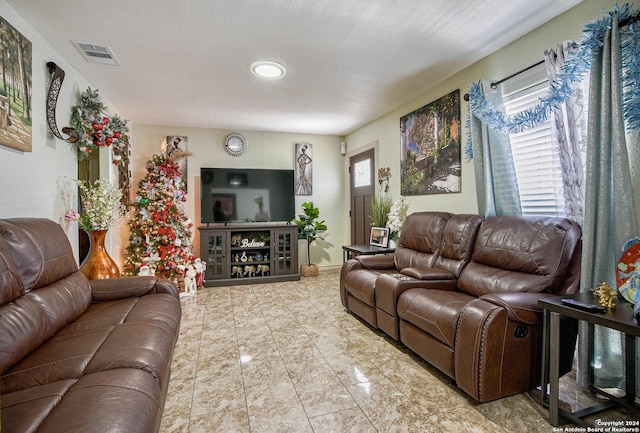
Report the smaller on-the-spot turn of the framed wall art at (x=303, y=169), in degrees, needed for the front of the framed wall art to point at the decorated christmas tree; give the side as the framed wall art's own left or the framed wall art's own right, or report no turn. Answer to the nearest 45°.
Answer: approximately 45° to the framed wall art's own right

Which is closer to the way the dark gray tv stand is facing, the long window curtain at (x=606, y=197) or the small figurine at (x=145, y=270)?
the long window curtain

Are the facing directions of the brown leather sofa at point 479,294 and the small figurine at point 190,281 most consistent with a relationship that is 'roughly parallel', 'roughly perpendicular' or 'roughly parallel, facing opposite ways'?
roughly perpendicular

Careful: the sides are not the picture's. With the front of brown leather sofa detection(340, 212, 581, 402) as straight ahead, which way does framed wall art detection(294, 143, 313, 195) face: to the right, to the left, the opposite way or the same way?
to the left

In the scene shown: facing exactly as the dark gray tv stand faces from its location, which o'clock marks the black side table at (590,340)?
The black side table is roughly at 11 o'clock from the dark gray tv stand.

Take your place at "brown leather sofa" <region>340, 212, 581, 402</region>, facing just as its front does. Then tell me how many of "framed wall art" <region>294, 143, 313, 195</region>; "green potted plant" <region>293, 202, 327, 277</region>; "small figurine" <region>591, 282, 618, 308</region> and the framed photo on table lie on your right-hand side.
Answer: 3

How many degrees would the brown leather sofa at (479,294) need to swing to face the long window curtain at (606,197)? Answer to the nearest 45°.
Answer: approximately 135° to its left

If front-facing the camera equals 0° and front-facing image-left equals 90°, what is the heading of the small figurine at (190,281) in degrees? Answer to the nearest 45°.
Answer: approximately 0°

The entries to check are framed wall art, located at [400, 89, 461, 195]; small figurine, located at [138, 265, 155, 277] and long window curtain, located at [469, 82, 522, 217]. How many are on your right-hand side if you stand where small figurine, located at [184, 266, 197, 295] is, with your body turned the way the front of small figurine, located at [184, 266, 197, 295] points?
1

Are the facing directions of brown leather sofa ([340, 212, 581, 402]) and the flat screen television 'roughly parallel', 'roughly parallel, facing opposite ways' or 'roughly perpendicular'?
roughly perpendicular

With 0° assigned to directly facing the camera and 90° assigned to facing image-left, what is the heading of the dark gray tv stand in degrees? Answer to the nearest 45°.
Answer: approximately 0°
